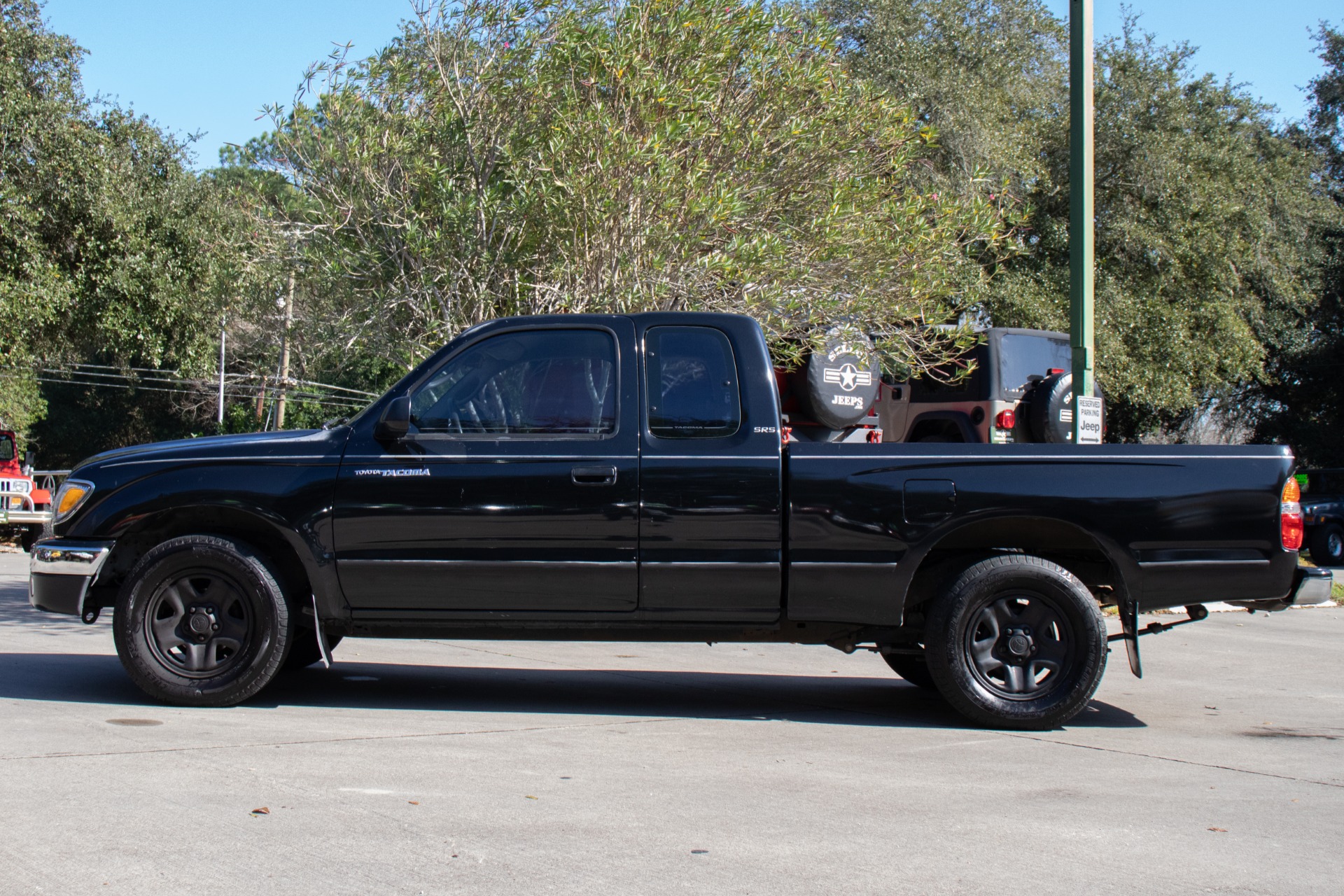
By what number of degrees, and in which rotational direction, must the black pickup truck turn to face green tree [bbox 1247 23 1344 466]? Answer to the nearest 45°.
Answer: approximately 135° to its right

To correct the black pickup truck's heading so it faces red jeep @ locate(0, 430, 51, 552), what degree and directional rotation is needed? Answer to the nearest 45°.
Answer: approximately 45° to its right

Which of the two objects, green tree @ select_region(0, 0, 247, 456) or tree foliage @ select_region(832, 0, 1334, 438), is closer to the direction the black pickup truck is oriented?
the green tree

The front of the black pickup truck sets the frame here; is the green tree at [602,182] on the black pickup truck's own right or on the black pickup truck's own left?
on the black pickup truck's own right

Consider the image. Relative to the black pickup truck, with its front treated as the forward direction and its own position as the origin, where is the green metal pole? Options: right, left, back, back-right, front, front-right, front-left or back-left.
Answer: back-right

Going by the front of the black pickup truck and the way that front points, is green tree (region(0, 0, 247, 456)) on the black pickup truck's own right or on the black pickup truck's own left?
on the black pickup truck's own right

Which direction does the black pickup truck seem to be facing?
to the viewer's left

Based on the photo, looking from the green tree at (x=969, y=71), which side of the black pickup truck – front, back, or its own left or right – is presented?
right

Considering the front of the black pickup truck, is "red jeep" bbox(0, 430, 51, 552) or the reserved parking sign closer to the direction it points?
the red jeep

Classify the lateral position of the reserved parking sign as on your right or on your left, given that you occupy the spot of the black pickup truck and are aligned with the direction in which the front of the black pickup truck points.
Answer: on your right

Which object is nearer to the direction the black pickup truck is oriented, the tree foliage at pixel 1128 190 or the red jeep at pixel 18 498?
the red jeep
